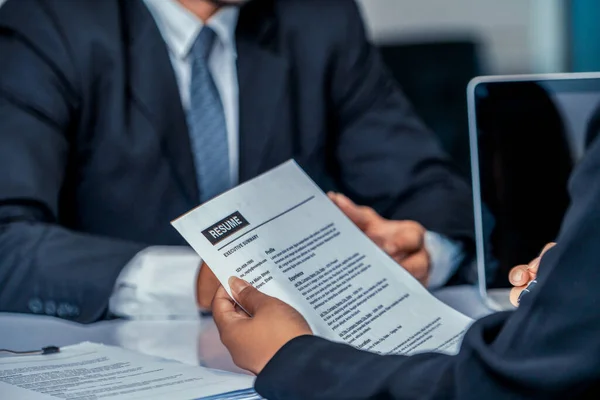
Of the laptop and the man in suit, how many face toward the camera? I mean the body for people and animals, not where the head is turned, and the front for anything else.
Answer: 2

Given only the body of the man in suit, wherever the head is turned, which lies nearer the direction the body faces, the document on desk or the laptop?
the document on desk

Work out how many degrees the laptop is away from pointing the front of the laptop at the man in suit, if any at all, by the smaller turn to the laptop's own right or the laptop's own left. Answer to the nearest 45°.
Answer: approximately 90° to the laptop's own right

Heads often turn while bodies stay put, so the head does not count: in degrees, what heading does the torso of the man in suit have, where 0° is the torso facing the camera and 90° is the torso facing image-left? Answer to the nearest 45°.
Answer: approximately 0°

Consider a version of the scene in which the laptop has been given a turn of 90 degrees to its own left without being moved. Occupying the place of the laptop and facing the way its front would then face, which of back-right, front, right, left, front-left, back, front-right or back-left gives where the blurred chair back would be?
left

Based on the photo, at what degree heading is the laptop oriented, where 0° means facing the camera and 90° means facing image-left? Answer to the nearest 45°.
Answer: approximately 0°

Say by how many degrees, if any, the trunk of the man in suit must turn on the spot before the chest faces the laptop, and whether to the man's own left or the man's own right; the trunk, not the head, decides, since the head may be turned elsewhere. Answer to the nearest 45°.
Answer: approximately 45° to the man's own left

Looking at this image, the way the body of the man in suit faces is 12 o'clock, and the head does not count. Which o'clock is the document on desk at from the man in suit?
The document on desk is roughly at 12 o'clock from the man in suit.
